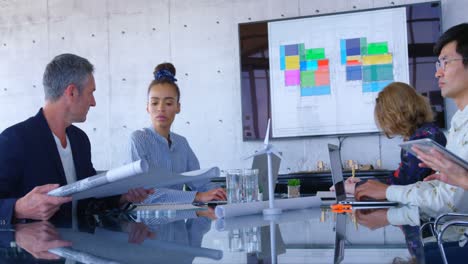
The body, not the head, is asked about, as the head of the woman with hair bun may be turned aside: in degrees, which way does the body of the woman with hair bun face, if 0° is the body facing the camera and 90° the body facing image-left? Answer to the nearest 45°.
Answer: approximately 0°

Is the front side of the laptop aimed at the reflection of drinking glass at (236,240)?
no

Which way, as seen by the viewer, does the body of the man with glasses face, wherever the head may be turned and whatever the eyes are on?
to the viewer's left

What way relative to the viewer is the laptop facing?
to the viewer's right

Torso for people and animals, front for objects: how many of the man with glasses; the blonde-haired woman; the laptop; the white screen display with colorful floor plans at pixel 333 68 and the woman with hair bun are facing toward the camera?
2

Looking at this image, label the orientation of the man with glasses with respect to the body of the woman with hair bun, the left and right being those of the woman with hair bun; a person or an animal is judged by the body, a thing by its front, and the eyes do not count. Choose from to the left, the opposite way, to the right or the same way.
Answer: to the right

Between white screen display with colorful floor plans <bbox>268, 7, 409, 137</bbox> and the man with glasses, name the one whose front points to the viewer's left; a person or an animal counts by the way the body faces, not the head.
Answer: the man with glasses

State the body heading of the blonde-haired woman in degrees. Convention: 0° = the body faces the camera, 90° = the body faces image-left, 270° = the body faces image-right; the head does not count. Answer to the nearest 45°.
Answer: approximately 135°

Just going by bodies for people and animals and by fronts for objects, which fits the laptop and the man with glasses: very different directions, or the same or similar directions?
very different directions

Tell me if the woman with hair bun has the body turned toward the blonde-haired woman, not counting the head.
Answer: no

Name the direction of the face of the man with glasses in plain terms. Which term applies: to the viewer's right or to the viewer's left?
to the viewer's left

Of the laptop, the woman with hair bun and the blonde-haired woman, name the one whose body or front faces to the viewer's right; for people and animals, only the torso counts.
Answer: the laptop

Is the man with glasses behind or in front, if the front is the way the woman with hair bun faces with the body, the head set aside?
in front

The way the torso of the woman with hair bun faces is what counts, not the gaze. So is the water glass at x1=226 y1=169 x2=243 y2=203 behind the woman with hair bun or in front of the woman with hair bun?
in front

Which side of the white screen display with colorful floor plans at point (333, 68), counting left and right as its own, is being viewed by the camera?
front

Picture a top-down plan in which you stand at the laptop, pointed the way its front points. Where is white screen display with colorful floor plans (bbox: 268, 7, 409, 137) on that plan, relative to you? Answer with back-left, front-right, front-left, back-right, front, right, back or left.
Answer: left
